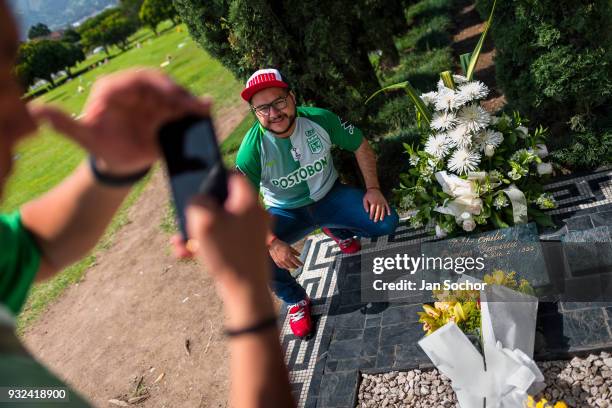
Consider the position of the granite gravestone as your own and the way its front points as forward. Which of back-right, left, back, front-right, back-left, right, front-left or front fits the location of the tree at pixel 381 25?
back
